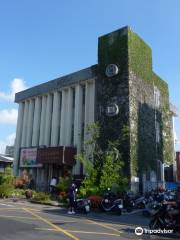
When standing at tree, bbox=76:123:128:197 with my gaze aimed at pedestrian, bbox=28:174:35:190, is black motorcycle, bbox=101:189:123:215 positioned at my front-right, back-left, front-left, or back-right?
back-left

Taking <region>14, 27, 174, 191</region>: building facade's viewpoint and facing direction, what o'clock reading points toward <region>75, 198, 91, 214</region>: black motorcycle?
The black motorcycle is roughly at 11 o'clock from the building facade.

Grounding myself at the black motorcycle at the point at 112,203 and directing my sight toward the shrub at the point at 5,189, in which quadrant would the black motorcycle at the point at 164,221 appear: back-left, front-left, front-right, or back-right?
back-left

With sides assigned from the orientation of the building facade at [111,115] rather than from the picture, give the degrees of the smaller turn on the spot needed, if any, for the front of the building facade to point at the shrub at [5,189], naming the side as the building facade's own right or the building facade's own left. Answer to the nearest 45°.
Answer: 0° — it already faces it

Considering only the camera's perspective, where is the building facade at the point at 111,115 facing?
facing the viewer and to the left of the viewer

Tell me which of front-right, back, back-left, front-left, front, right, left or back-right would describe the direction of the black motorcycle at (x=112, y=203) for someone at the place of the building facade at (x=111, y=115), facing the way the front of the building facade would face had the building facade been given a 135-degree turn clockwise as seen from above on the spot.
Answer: back

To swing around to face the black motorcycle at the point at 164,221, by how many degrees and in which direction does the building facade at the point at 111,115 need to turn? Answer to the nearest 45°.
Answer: approximately 45° to its left
